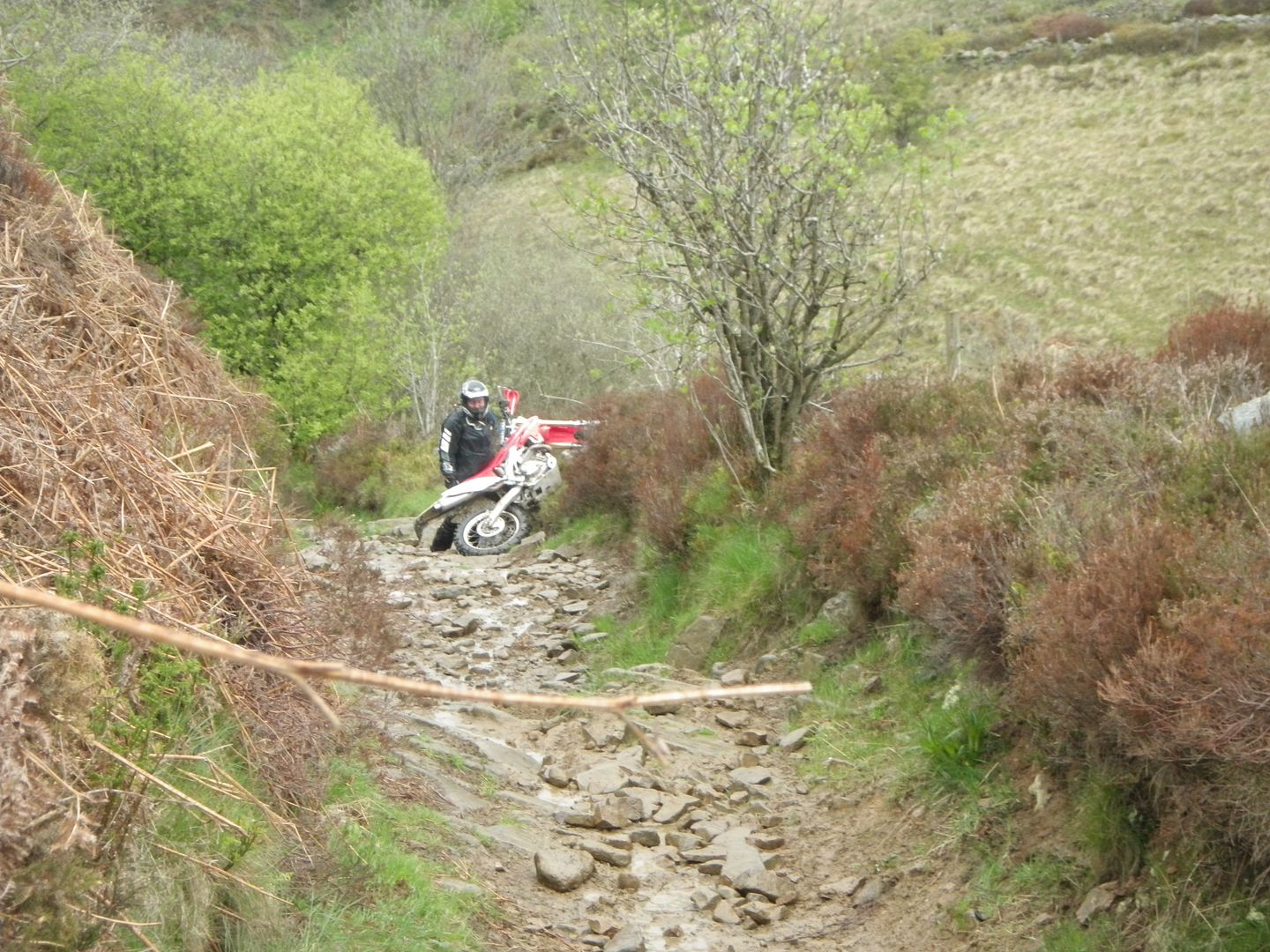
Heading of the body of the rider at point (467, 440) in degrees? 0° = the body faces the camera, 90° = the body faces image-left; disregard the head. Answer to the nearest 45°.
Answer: approximately 315°

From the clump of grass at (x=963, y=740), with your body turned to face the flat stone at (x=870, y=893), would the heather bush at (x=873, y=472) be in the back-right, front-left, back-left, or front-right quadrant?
back-right

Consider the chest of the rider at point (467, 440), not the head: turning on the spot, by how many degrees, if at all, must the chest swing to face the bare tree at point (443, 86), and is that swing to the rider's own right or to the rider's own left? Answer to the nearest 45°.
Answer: approximately 135° to the rider's own left

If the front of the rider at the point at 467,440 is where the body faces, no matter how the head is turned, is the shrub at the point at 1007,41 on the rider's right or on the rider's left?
on the rider's left

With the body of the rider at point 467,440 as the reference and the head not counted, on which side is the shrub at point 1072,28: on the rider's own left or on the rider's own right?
on the rider's own left

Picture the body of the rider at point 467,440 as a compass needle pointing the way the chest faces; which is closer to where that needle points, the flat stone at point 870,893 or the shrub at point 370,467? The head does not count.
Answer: the flat stone

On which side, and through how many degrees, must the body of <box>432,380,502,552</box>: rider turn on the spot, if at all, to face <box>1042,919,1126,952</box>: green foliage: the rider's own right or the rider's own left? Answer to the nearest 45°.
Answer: approximately 45° to the rider's own right
